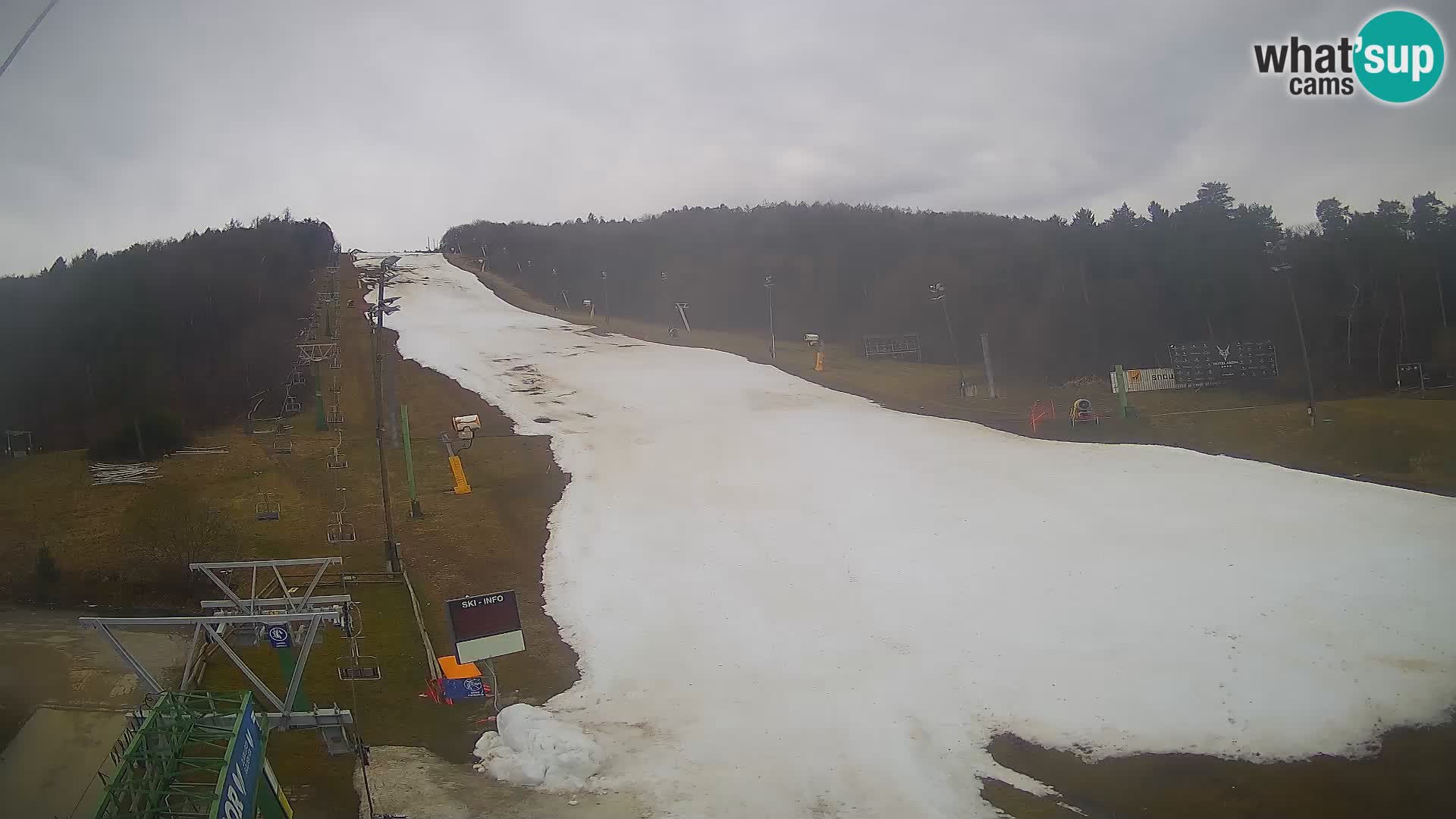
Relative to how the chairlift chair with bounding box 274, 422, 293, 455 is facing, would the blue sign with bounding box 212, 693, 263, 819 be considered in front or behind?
in front

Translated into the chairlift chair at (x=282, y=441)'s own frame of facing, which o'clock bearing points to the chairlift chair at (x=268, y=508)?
the chairlift chair at (x=268, y=508) is roughly at 12 o'clock from the chairlift chair at (x=282, y=441).

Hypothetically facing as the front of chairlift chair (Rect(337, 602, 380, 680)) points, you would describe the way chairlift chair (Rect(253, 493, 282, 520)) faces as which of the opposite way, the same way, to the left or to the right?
the opposite way

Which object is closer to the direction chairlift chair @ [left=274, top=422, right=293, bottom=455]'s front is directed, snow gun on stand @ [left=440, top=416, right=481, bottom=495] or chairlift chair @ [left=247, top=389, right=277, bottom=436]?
the snow gun on stand

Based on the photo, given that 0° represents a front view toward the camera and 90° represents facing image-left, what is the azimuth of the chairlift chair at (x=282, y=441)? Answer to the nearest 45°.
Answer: approximately 0°

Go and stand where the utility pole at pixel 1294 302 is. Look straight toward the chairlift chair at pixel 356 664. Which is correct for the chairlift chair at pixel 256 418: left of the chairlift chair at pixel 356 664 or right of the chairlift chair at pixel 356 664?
right

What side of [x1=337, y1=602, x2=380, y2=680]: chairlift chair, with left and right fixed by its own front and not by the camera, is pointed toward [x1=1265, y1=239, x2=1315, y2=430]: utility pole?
right

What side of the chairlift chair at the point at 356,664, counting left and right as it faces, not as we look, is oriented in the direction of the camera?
back

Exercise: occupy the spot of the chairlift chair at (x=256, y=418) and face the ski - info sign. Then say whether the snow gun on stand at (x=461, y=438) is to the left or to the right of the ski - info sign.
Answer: left

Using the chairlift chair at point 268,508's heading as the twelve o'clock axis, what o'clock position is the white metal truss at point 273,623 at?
The white metal truss is roughly at 12 o'clock from the chairlift chair.

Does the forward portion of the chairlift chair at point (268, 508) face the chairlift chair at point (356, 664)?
yes

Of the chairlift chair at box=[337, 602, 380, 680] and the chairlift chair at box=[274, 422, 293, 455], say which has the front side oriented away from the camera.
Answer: the chairlift chair at box=[337, 602, 380, 680]

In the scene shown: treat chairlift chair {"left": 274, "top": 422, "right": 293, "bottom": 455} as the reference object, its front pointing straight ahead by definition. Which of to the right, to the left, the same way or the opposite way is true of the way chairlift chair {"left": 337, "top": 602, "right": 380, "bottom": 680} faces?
the opposite way

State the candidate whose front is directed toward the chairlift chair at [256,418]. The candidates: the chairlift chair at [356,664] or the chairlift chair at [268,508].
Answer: the chairlift chair at [356,664]

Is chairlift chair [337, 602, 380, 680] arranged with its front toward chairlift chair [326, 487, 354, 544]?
yes

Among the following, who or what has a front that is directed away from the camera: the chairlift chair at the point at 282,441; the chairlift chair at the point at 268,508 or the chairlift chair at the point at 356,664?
the chairlift chair at the point at 356,664
